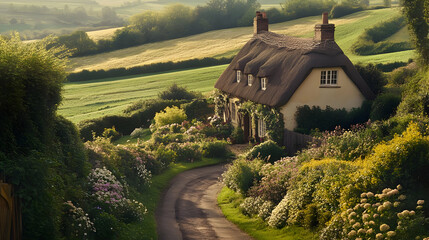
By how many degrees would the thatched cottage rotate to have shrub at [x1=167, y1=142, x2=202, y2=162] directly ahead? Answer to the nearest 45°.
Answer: approximately 45° to its right

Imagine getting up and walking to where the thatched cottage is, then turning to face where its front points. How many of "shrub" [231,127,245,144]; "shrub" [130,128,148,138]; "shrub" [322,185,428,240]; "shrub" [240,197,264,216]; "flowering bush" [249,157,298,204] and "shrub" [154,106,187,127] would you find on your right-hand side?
3

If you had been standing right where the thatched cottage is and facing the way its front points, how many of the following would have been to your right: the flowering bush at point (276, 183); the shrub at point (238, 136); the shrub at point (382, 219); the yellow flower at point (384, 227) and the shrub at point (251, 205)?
0

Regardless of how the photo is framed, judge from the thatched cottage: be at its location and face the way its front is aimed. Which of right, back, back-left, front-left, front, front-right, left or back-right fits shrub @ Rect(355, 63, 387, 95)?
back

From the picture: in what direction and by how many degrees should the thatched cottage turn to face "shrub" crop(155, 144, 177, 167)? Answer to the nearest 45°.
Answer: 0° — it already faces it

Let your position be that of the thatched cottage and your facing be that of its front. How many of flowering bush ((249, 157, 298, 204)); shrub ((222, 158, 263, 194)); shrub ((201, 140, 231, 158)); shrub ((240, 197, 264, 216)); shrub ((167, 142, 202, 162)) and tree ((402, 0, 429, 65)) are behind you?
1

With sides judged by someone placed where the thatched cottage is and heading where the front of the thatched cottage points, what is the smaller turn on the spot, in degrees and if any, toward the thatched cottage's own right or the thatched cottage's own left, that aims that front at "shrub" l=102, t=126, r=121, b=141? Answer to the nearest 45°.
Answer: approximately 90° to the thatched cottage's own right

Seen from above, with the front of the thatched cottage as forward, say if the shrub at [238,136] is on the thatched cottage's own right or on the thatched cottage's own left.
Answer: on the thatched cottage's own right

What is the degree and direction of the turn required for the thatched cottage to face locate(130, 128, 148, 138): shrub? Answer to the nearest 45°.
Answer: approximately 90° to its right

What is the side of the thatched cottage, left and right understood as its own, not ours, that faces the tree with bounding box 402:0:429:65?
back

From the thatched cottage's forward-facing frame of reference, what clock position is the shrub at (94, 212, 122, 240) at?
The shrub is roughly at 11 o'clock from the thatched cottage.

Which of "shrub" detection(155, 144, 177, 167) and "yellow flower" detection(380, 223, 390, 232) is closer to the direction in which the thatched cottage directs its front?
the shrub

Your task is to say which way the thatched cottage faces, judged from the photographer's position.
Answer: facing the viewer and to the left of the viewer

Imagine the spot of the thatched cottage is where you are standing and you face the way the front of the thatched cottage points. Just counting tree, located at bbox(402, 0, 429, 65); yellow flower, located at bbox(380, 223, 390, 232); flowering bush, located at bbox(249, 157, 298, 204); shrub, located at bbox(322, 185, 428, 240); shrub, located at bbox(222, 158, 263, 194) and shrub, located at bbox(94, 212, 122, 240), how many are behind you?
1

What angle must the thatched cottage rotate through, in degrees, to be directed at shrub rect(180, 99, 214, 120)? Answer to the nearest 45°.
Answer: approximately 90° to its right
